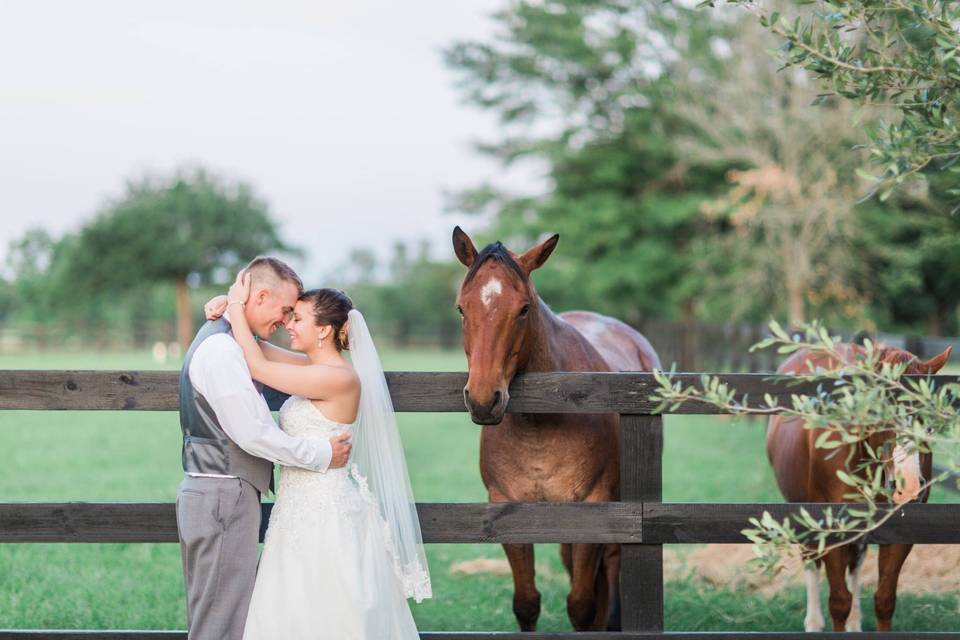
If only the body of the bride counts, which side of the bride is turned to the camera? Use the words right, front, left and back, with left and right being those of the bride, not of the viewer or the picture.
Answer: left

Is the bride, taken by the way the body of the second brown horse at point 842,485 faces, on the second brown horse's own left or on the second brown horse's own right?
on the second brown horse's own right

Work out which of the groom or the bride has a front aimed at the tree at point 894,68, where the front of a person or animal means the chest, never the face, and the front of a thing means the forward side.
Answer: the groom

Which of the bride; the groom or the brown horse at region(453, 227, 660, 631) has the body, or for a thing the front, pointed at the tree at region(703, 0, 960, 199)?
the groom

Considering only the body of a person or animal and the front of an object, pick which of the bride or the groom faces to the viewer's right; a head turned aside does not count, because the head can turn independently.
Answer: the groom

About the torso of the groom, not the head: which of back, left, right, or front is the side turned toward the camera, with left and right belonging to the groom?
right

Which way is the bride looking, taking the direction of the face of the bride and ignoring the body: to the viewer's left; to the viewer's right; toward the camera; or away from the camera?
to the viewer's left

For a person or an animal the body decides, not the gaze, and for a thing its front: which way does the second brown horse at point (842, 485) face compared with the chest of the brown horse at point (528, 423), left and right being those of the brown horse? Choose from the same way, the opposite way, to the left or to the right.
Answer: to the left

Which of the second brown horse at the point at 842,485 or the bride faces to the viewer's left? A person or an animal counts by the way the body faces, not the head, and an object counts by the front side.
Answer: the bride

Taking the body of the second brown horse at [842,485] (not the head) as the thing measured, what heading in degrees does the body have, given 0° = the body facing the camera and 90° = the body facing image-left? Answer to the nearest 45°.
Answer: approximately 315°

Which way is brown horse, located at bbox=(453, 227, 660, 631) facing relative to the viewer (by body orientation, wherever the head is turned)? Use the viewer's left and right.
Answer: facing the viewer and to the left of the viewer
